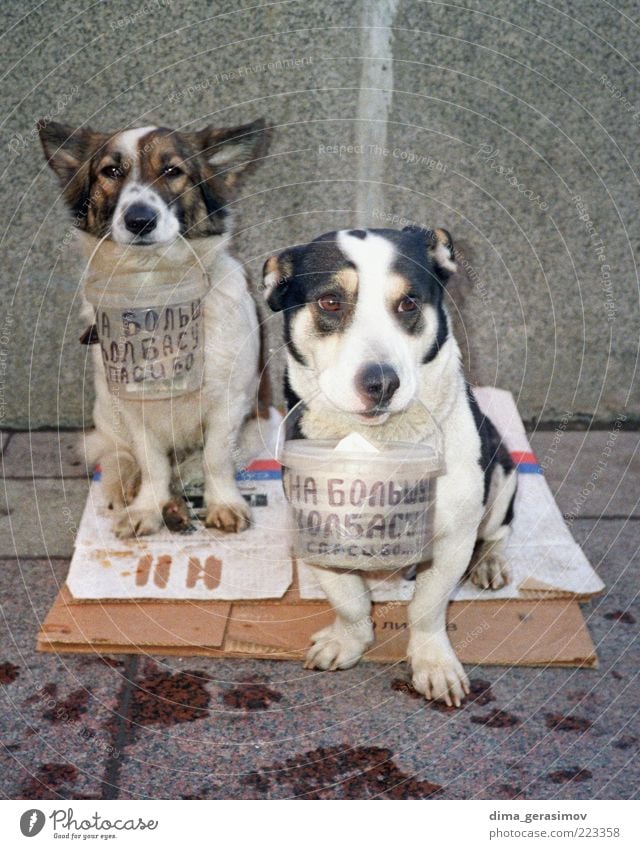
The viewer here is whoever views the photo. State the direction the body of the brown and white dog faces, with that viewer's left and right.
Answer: facing the viewer

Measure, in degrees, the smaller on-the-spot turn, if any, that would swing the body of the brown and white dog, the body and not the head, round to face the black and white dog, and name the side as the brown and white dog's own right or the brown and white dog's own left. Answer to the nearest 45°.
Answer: approximately 45° to the brown and white dog's own left
